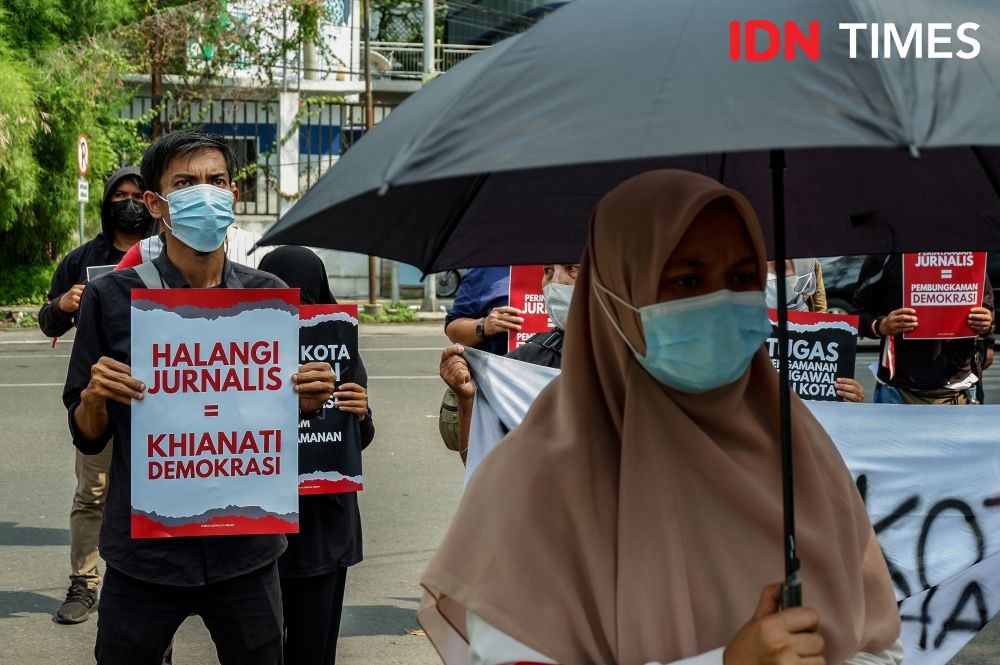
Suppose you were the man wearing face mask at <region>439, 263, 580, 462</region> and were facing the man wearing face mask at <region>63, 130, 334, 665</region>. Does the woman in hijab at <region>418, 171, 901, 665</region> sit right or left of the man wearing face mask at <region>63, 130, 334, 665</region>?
left

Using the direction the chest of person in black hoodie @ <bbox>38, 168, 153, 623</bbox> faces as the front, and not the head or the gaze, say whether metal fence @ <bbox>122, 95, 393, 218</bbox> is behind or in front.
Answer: behind

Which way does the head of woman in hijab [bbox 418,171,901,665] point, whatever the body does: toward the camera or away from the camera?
toward the camera

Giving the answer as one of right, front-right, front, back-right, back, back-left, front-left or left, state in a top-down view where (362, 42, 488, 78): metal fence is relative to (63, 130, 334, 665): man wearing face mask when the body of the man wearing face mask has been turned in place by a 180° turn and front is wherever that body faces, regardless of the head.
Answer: front

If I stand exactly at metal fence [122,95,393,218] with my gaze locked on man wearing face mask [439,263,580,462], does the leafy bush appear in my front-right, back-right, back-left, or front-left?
front-right

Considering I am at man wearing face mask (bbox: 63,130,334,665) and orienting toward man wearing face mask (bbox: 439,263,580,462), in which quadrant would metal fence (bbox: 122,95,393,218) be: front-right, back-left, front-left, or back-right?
front-left

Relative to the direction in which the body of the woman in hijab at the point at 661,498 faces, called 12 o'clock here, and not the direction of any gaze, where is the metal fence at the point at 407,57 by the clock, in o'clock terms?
The metal fence is roughly at 7 o'clock from the woman in hijab.

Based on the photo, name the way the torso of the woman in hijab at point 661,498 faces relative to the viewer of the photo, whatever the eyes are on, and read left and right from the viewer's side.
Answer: facing the viewer and to the right of the viewer

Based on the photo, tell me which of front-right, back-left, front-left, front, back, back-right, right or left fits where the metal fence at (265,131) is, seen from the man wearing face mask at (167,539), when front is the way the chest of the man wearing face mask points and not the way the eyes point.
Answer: back

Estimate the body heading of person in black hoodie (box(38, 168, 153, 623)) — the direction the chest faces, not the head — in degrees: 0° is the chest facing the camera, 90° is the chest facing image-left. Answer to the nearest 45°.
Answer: approximately 0°

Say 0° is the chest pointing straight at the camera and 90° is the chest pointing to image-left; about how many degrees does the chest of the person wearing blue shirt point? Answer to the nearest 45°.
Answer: approximately 315°

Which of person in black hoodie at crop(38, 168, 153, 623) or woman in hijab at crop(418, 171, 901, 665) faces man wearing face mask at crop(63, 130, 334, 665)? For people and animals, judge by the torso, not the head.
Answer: the person in black hoodie

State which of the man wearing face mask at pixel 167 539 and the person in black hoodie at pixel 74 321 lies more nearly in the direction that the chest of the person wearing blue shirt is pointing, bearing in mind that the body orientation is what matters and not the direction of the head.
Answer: the man wearing face mask

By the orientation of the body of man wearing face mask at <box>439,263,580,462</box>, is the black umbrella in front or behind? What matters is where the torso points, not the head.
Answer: in front

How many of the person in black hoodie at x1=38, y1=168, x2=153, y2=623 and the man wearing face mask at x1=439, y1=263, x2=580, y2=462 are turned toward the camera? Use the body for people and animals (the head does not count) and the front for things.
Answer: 2

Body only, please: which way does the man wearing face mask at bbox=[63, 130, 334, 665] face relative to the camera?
toward the camera
